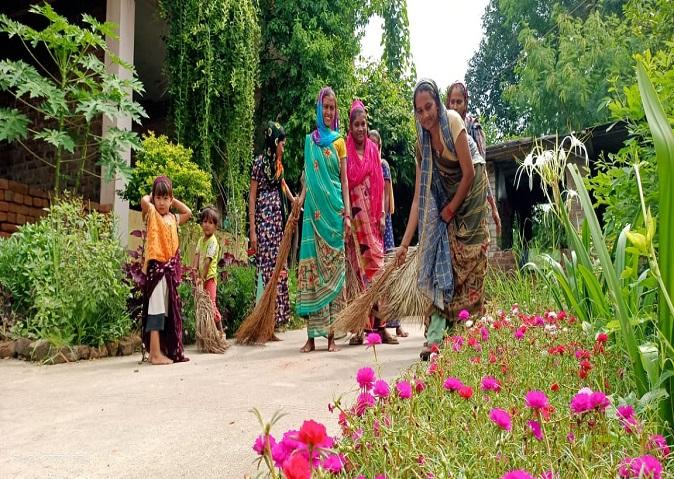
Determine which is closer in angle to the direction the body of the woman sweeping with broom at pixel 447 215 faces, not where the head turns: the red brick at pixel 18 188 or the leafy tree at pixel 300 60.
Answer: the red brick

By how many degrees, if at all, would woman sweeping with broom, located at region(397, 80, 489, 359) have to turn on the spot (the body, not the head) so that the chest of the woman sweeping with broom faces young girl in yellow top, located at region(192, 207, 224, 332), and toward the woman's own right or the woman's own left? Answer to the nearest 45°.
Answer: approximately 90° to the woman's own right

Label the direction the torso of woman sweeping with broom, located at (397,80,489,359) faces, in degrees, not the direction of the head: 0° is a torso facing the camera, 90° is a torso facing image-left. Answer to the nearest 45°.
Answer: approximately 45°

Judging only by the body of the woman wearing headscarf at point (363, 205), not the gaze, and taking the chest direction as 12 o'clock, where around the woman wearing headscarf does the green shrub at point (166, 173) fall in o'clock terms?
The green shrub is roughly at 4 o'clock from the woman wearing headscarf.

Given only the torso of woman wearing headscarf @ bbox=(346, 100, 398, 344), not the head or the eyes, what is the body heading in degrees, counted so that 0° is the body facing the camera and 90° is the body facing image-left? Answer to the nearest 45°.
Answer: approximately 0°

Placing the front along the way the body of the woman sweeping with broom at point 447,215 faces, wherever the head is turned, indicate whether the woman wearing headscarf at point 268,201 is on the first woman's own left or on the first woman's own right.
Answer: on the first woman's own right

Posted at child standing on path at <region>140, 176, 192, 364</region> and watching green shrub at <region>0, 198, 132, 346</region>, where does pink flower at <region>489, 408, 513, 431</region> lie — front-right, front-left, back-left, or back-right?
back-left

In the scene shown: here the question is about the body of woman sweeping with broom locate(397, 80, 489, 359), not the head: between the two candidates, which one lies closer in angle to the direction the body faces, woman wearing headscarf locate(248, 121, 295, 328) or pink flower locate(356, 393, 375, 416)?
the pink flower

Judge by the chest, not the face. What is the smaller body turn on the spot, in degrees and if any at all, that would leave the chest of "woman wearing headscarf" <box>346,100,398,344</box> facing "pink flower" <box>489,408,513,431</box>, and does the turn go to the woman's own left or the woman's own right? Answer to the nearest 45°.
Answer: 0° — they already face it

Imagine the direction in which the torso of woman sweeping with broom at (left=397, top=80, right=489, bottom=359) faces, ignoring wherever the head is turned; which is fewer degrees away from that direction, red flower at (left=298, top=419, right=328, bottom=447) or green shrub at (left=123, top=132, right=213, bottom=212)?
the red flower
